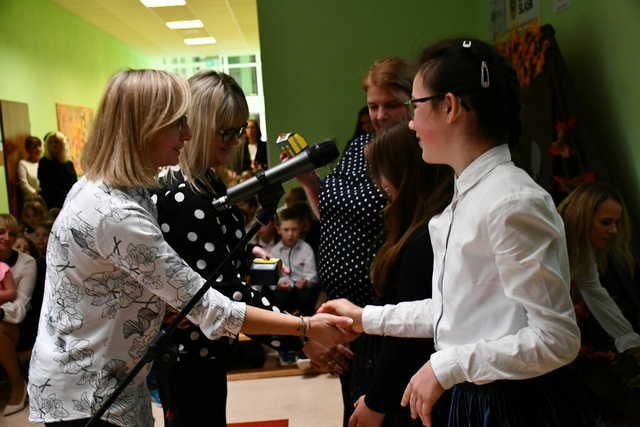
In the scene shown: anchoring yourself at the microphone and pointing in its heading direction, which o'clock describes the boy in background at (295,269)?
The boy in background is roughly at 9 o'clock from the microphone.

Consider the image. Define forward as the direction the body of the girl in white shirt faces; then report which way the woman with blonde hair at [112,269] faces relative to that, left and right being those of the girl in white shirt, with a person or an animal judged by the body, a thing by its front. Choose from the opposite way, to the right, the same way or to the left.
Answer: the opposite way

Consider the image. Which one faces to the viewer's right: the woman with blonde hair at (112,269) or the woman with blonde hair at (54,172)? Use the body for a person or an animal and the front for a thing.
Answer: the woman with blonde hair at (112,269)

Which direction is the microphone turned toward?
to the viewer's right

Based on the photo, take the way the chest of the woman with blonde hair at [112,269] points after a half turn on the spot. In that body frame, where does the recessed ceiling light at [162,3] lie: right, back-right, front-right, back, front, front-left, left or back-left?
right

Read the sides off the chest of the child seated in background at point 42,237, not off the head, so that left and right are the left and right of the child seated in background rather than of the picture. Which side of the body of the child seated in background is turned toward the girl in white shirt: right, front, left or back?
front

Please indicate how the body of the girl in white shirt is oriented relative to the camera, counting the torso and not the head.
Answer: to the viewer's left

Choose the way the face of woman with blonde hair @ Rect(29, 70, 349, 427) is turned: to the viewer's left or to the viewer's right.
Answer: to the viewer's right

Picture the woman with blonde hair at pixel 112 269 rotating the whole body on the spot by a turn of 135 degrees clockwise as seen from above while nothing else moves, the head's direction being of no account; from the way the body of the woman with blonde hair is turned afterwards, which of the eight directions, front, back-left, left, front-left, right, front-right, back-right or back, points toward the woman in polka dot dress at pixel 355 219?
back

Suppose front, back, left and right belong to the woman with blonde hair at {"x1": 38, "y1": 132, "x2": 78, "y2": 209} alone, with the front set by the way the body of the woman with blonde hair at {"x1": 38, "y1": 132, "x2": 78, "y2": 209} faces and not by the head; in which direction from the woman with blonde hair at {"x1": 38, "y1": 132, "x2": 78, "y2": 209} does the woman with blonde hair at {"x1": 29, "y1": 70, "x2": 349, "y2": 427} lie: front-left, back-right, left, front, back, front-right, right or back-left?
front

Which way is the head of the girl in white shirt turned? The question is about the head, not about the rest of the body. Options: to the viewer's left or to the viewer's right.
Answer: to the viewer's left

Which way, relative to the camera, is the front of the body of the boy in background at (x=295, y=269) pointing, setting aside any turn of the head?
toward the camera

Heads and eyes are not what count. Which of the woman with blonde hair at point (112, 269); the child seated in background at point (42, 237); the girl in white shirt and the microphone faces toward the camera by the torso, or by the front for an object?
the child seated in background

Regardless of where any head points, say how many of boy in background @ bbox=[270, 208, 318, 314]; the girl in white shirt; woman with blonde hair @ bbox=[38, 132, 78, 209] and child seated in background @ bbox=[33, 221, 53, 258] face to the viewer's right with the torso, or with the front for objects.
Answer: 0

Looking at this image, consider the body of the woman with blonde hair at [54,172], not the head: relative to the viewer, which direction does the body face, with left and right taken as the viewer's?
facing the viewer

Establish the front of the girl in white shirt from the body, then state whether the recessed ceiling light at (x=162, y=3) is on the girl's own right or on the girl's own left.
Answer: on the girl's own right
